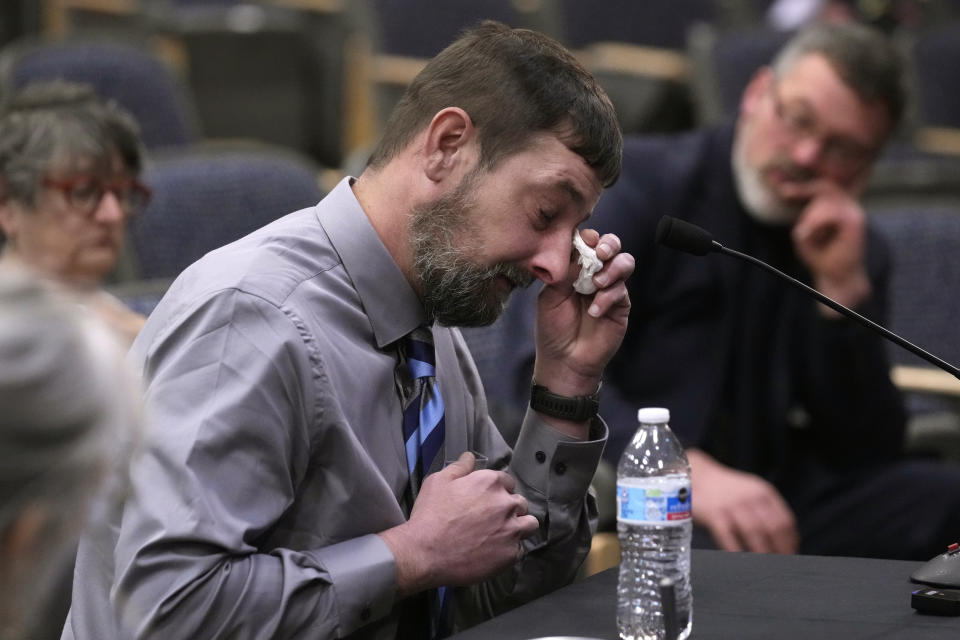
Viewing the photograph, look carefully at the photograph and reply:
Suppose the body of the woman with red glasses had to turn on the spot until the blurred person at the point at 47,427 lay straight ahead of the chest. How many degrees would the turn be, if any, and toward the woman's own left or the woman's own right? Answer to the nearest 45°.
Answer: approximately 45° to the woman's own right

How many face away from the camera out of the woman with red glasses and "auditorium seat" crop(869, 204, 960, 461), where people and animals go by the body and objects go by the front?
0

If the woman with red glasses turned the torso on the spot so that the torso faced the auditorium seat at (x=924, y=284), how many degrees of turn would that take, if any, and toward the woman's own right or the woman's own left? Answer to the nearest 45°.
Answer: approximately 45° to the woman's own left

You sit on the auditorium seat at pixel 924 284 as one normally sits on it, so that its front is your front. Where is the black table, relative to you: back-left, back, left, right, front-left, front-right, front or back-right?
front

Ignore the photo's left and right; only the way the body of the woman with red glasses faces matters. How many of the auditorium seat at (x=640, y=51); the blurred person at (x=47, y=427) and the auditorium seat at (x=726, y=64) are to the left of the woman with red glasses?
2

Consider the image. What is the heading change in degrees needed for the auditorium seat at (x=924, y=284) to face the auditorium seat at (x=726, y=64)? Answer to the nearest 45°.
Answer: approximately 135° to its right

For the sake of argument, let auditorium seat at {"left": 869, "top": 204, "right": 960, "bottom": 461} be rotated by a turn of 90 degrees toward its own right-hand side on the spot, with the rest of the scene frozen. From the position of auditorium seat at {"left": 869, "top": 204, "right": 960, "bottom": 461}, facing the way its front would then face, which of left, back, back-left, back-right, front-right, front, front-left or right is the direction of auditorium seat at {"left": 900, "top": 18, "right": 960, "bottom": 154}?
right

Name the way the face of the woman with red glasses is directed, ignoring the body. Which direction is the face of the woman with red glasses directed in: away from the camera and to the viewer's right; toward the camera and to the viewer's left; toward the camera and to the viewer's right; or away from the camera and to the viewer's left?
toward the camera and to the viewer's right

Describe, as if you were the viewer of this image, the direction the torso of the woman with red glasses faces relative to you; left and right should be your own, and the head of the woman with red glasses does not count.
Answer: facing the viewer and to the right of the viewer

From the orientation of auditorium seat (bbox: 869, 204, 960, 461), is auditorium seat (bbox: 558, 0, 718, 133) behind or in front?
behind

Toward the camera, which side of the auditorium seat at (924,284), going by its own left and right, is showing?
front
